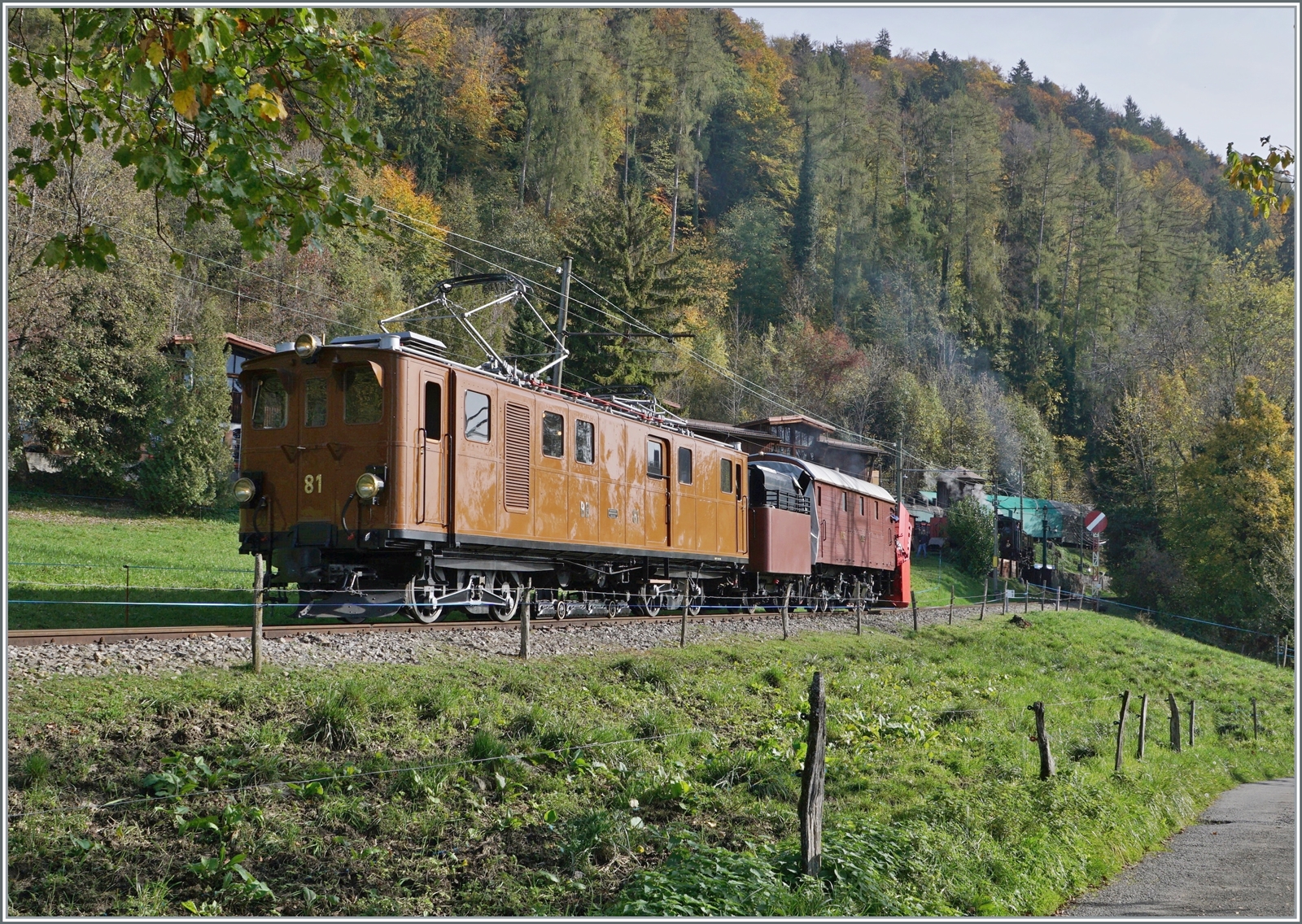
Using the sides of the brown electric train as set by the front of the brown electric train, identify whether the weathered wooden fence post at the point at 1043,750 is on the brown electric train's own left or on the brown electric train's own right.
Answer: on the brown electric train's own left

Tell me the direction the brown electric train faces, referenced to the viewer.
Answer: facing the viewer and to the left of the viewer

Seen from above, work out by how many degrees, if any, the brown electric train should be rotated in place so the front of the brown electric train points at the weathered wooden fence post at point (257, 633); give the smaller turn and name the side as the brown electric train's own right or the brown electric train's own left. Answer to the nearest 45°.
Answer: approximately 45° to the brown electric train's own left
